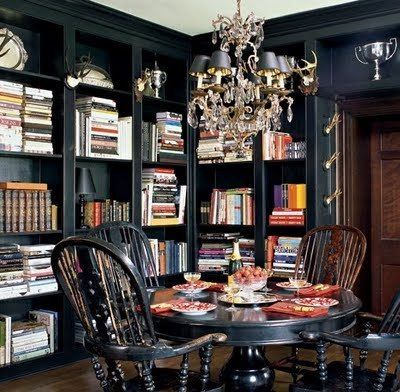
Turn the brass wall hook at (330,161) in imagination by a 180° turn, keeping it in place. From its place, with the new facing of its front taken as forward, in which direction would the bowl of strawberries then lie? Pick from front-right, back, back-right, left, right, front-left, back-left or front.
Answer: back-right

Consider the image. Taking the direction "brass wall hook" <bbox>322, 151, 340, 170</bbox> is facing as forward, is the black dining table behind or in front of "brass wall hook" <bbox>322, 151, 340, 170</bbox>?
in front

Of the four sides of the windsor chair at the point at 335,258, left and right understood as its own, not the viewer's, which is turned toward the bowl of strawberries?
front

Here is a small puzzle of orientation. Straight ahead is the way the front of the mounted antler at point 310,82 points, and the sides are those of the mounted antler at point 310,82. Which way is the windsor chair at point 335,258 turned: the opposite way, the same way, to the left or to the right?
the same way

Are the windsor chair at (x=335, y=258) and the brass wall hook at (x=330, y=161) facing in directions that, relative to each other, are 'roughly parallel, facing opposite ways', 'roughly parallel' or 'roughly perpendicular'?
roughly parallel

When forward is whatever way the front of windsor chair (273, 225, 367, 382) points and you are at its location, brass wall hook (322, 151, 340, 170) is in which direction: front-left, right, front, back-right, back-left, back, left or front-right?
back-right

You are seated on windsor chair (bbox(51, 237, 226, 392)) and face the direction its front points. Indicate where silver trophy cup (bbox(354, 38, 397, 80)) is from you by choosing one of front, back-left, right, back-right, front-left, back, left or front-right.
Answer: front

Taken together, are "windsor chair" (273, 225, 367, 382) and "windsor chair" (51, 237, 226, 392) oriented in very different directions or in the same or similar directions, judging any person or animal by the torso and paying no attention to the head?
very different directions

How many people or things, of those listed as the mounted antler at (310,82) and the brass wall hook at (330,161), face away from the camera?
0

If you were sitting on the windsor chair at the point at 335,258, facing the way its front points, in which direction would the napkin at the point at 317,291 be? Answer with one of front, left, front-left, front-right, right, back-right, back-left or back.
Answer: front-left

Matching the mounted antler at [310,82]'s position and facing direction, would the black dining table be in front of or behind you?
in front

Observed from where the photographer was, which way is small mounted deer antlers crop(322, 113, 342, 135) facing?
facing the viewer and to the left of the viewer

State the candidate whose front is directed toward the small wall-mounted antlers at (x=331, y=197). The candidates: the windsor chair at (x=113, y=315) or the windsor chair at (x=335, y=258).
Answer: the windsor chair at (x=113, y=315)
